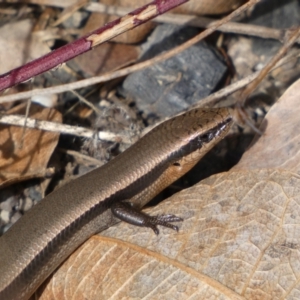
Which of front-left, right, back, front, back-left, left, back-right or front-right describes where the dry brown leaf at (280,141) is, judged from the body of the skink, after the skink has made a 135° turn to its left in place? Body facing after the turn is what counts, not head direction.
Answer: back

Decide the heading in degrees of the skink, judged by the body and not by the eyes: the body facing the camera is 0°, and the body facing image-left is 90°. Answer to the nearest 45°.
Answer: approximately 225°
